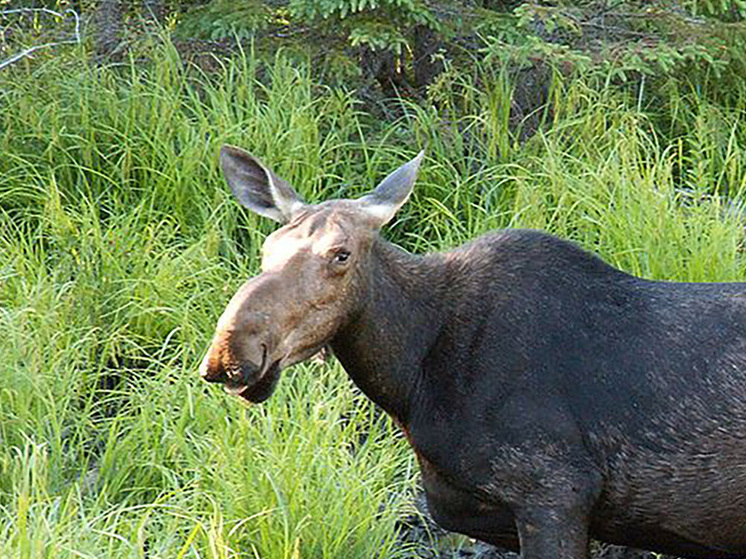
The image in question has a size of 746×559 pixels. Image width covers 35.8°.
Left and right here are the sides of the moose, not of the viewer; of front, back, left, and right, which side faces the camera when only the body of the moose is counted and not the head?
left

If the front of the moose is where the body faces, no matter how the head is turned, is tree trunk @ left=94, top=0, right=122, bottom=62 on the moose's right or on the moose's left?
on the moose's right
